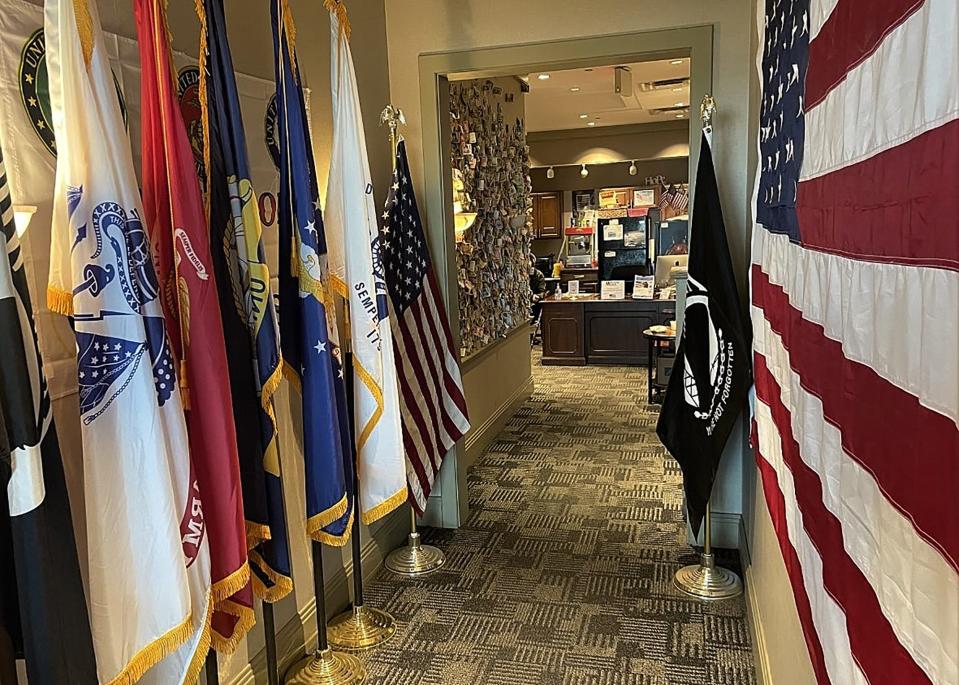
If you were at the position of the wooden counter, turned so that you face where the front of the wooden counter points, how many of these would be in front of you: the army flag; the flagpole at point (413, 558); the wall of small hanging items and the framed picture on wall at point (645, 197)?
3

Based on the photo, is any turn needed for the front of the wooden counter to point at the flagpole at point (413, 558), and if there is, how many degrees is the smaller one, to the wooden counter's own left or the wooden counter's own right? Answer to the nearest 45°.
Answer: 0° — it already faces it

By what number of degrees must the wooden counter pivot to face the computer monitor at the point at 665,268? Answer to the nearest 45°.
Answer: approximately 90° to its left

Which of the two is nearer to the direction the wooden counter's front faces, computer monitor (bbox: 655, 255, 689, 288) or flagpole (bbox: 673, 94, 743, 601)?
the flagpole

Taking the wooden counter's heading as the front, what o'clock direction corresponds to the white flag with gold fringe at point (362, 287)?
The white flag with gold fringe is roughly at 12 o'clock from the wooden counter.

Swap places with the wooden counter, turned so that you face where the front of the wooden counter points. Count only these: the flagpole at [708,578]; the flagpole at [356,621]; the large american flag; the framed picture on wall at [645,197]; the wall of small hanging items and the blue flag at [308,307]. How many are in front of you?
5

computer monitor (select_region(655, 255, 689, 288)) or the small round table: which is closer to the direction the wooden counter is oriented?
the small round table

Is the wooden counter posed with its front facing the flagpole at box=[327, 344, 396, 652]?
yes

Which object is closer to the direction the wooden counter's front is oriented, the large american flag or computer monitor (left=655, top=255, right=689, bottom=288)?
the large american flag

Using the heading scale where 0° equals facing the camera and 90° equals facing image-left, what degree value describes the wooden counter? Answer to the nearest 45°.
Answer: approximately 0°

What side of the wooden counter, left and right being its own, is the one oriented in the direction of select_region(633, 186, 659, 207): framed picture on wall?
back

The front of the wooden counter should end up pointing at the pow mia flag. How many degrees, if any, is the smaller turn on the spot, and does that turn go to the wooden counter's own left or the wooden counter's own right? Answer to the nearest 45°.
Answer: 0° — it already faces it

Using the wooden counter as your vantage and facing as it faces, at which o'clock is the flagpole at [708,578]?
The flagpole is roughly at 12 o'clock from the wooden counter.

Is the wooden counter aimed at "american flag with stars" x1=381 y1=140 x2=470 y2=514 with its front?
yes

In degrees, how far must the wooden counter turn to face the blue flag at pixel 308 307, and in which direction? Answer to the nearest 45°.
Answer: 0° — it already faces it
